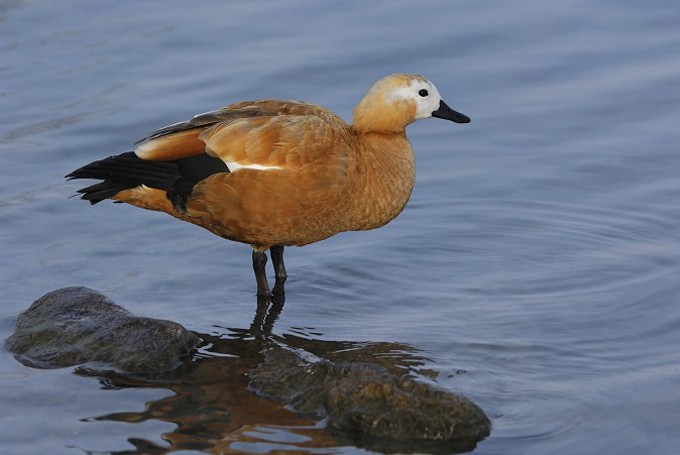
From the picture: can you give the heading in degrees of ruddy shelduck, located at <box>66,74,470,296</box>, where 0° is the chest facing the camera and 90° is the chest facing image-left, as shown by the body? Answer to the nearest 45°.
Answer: approximately 270°

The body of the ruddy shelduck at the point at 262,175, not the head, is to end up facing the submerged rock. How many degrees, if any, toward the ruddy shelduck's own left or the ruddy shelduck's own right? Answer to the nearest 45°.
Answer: approximately 90° to the ruddy shelduck's own right

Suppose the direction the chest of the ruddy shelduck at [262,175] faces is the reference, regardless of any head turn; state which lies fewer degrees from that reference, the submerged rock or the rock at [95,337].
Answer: the submerged rock

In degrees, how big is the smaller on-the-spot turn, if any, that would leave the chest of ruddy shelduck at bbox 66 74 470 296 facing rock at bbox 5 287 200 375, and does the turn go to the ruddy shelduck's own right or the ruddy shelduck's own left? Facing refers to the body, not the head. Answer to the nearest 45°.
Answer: approximately 135° to the ruddy shelduck's own right
